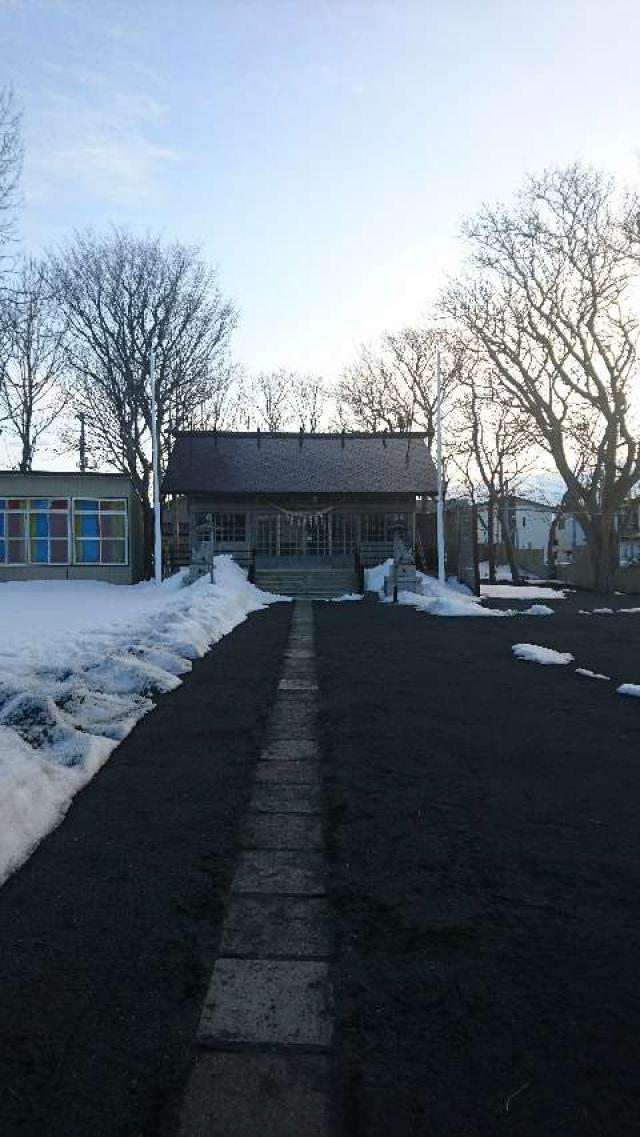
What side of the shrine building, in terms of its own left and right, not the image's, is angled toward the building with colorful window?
right

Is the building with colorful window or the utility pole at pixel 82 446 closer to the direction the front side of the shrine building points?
the building with colorful window

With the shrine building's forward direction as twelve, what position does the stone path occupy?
The stone path is roughly at 12 o'clock from the shrine building.

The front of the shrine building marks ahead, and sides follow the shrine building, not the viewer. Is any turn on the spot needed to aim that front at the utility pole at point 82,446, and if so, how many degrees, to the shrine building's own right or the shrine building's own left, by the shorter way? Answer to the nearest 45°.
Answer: approximately 135° to the shrine building's own right

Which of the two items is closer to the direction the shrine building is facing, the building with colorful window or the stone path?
the stone path

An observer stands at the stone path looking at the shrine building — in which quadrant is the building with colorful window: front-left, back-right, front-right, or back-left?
front-left

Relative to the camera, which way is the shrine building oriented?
toward the camera
